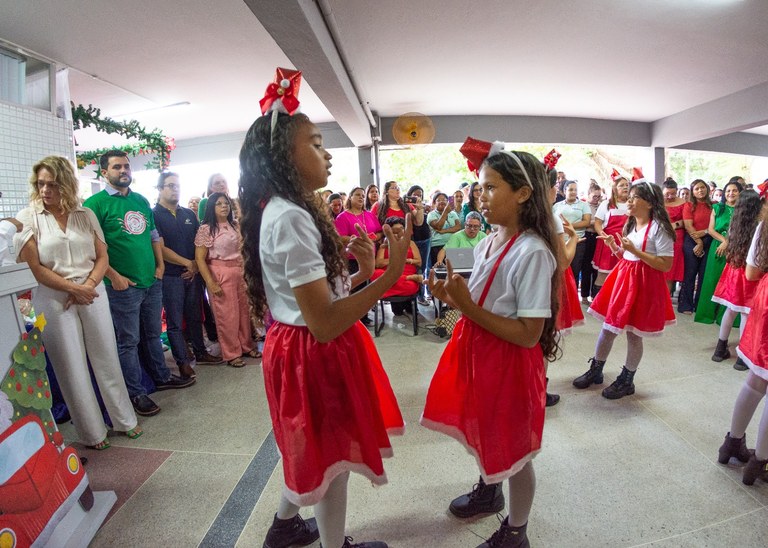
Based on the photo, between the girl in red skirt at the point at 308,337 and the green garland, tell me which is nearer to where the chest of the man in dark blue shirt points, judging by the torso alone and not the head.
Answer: the girl in red skirt

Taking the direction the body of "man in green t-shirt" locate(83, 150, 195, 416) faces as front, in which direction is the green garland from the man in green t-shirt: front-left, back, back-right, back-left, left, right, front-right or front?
back-left

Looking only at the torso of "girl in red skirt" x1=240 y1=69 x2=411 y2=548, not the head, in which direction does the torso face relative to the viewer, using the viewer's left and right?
facing to the right of the viewer

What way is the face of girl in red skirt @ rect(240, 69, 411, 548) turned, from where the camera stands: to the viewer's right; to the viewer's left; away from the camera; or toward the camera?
to the viewer's right

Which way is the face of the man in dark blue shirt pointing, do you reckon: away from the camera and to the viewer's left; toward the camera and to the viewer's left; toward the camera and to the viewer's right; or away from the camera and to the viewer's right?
toward the camera and to the viewer's right
